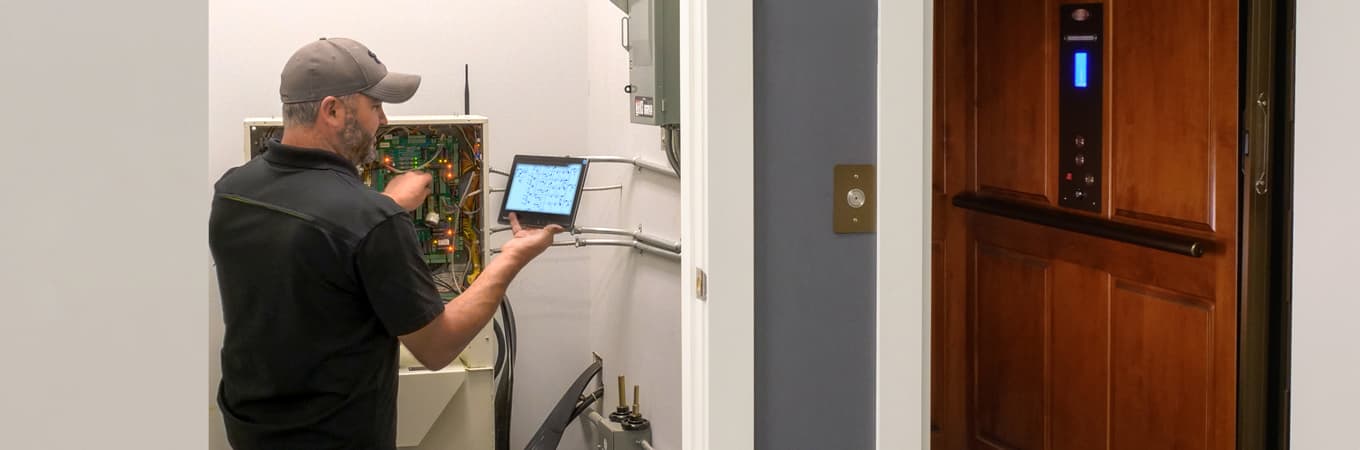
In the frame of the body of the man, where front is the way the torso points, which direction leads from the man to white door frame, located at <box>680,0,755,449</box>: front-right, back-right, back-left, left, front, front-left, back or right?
right

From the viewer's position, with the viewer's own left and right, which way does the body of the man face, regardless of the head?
facing away from the viewer and to the right of the viewer

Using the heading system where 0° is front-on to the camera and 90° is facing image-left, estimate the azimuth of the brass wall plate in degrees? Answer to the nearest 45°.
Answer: approximately 0°

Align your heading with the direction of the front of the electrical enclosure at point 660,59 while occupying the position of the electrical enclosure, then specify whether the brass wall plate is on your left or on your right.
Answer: on your left

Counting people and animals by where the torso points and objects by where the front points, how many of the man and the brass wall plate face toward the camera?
1

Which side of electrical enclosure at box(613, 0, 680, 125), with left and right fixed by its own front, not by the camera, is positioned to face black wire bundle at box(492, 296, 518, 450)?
right
